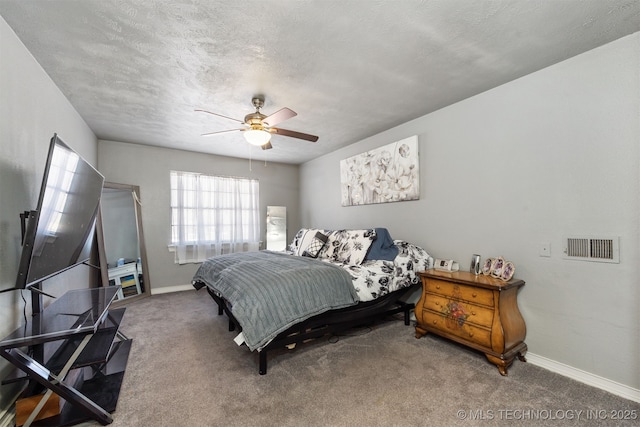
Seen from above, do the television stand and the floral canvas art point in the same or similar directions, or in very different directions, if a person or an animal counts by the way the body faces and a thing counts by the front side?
very different directions

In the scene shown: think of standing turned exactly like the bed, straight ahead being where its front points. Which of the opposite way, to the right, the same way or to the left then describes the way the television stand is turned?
the opposite way

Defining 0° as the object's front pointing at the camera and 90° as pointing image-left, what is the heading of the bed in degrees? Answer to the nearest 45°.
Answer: approximately 45°

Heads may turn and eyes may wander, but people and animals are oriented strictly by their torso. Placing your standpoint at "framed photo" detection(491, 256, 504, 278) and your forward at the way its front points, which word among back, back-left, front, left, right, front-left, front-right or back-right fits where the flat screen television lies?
front

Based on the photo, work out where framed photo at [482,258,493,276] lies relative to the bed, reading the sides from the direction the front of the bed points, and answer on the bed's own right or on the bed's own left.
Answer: on the bed's own left

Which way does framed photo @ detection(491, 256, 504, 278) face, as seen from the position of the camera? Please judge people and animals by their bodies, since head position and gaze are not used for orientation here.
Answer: facing the viewer and to the left of the viewer

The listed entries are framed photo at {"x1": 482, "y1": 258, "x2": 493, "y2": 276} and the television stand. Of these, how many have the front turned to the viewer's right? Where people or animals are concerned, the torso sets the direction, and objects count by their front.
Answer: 1

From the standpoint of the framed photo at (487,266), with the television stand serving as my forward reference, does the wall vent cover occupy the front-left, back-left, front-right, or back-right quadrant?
back-left
